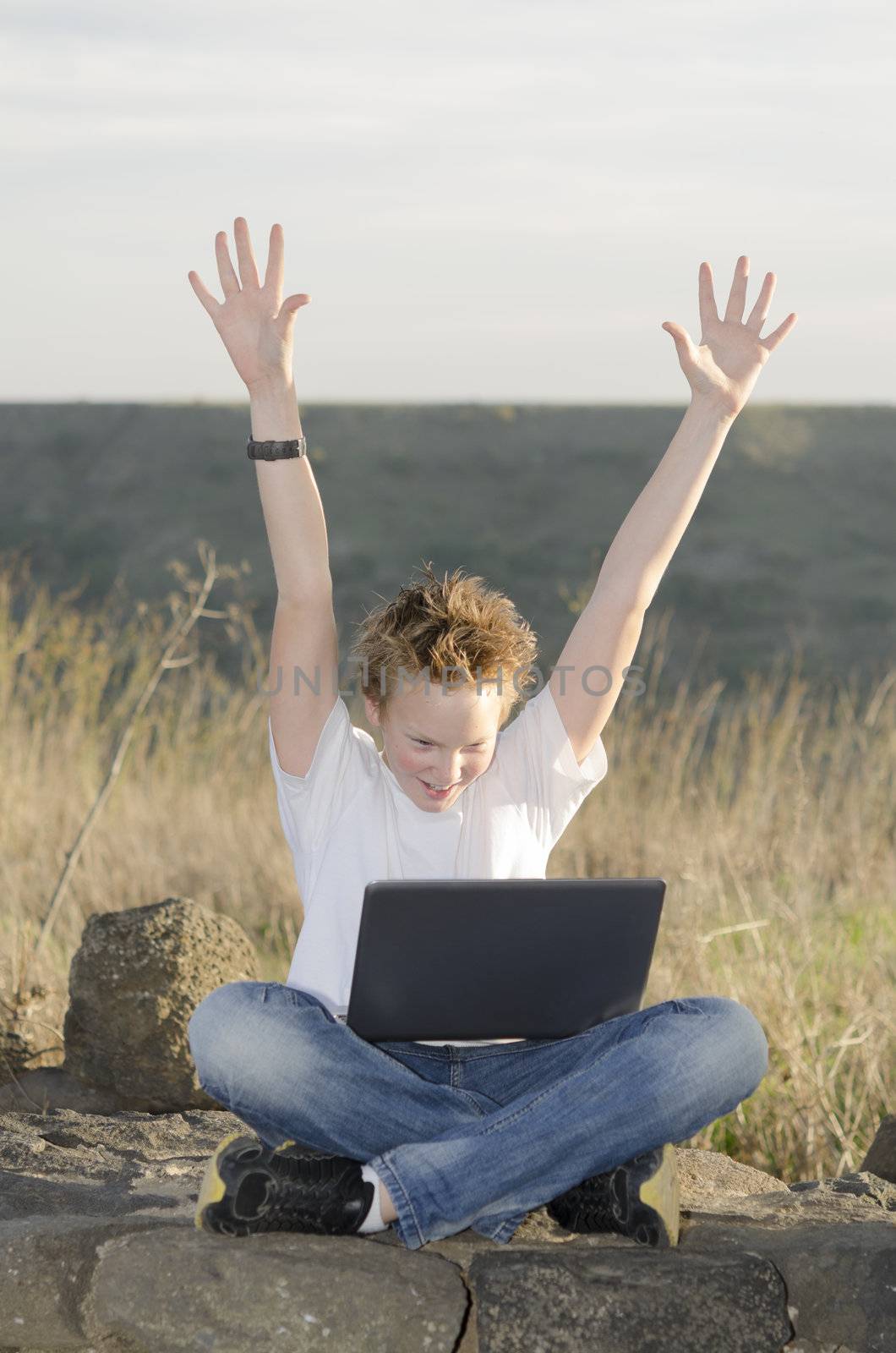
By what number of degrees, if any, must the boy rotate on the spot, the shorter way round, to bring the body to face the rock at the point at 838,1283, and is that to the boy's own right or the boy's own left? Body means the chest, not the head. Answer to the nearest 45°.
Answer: approximately 90° to the boy's own left

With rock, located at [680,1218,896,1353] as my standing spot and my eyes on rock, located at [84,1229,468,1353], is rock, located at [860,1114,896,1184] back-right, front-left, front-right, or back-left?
back-right

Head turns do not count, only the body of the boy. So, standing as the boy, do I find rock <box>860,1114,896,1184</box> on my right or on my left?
on my left

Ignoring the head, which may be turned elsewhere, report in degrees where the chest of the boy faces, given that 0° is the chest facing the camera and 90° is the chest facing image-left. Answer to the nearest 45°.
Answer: approximately 0°

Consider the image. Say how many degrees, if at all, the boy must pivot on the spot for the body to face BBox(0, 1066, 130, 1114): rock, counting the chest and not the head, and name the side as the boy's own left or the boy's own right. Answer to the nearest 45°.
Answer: approximately 135° to the boy's own right

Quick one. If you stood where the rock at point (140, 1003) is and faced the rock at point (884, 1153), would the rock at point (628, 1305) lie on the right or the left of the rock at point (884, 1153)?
right
